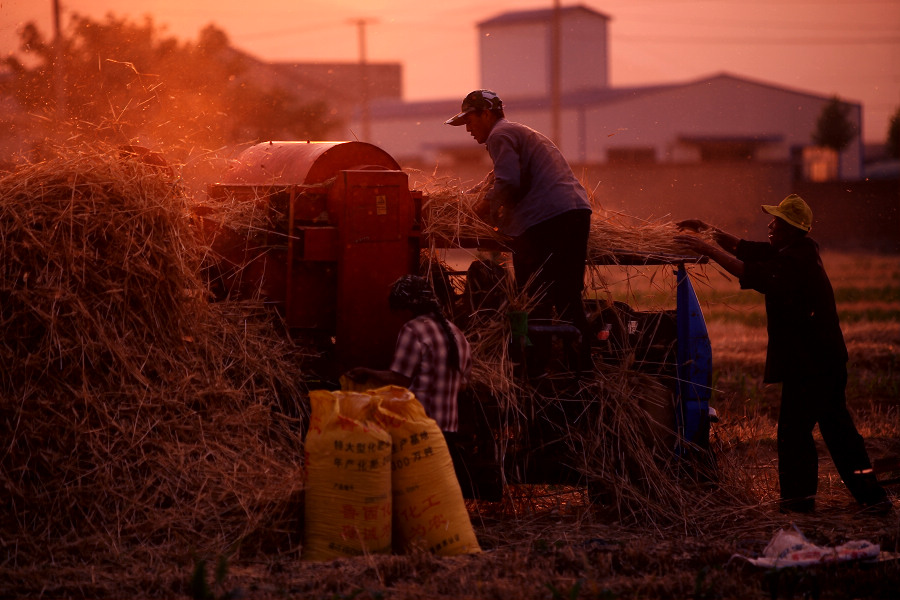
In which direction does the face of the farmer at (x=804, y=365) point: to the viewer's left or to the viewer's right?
to the viewer's left

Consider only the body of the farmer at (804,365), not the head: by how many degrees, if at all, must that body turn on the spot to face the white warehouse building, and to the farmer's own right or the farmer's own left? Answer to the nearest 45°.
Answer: approximately 90° to the farmer's own right

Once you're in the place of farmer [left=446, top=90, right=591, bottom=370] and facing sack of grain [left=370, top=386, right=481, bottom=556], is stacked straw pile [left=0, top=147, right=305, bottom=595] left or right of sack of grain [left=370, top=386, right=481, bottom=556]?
right

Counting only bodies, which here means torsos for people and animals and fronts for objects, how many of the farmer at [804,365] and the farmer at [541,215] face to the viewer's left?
2

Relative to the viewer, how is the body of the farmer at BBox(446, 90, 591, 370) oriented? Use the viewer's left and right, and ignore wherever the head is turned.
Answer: facing to the left of the viewer

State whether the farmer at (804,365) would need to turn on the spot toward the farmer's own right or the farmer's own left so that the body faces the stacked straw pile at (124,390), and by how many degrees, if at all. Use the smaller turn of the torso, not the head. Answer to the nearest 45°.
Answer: approximately 45° to the farmer's own left

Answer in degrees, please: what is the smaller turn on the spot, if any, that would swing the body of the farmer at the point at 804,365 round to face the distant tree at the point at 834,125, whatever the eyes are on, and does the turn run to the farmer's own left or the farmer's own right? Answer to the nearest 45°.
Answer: approximately 90° to the farmer's own right

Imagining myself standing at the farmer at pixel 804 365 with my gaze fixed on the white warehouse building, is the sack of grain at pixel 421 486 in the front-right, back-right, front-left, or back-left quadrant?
back-left

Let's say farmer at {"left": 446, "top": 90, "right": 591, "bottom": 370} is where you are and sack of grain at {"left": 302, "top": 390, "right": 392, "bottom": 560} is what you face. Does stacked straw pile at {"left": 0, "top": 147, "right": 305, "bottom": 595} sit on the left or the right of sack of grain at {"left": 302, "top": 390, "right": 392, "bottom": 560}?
right

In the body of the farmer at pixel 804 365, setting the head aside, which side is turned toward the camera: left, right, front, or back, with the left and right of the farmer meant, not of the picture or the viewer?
left

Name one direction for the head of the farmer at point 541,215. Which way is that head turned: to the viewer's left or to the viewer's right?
to the viewer's left
